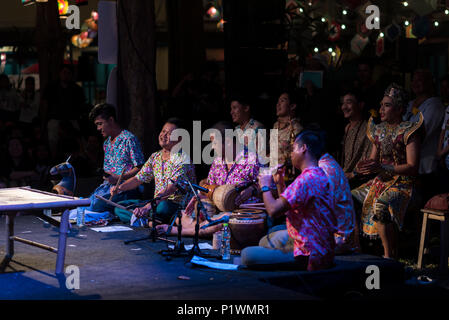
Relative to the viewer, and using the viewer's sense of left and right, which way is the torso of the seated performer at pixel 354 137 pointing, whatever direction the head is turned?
facing the viewer and to the left of the viewer

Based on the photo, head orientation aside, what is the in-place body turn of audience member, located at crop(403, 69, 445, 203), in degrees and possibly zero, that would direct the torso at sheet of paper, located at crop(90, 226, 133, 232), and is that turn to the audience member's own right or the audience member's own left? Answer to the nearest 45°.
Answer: approximately 45° to the audience member's own right

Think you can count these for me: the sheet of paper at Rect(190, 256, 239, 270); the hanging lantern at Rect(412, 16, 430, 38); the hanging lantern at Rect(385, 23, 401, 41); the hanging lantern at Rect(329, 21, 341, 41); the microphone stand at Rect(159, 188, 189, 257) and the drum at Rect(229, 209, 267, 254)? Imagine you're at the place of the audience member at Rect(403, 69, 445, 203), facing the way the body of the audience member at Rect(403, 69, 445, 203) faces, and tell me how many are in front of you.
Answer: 3

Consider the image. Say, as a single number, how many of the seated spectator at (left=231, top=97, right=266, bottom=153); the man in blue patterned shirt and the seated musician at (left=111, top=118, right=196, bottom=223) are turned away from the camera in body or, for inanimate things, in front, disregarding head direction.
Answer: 0

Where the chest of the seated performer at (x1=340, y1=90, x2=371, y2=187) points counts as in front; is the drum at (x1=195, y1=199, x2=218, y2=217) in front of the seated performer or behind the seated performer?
in front

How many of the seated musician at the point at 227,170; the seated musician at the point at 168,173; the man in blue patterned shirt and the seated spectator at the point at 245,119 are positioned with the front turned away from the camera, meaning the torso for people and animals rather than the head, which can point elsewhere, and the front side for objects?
0

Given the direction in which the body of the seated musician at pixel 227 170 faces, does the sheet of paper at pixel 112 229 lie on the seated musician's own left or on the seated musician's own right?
on the seated musician's own right

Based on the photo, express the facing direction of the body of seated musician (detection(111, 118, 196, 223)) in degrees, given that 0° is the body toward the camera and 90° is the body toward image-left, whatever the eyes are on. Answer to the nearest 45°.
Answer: approximately 45°

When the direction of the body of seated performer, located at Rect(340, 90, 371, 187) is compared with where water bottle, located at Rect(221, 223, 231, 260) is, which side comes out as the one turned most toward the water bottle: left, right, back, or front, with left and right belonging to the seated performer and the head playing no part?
front

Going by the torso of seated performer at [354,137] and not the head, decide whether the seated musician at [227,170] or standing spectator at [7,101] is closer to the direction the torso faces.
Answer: the seated musician

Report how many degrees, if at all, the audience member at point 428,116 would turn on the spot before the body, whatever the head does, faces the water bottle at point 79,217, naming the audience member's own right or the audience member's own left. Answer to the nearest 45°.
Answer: approximately 45° to the audience member's own right

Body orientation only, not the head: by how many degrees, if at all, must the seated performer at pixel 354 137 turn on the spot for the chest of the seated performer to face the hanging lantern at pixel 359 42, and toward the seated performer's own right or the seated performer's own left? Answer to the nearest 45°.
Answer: approximately 135° to the seated performer's own right

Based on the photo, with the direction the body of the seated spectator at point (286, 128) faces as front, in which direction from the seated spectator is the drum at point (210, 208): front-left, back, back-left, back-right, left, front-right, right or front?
front
